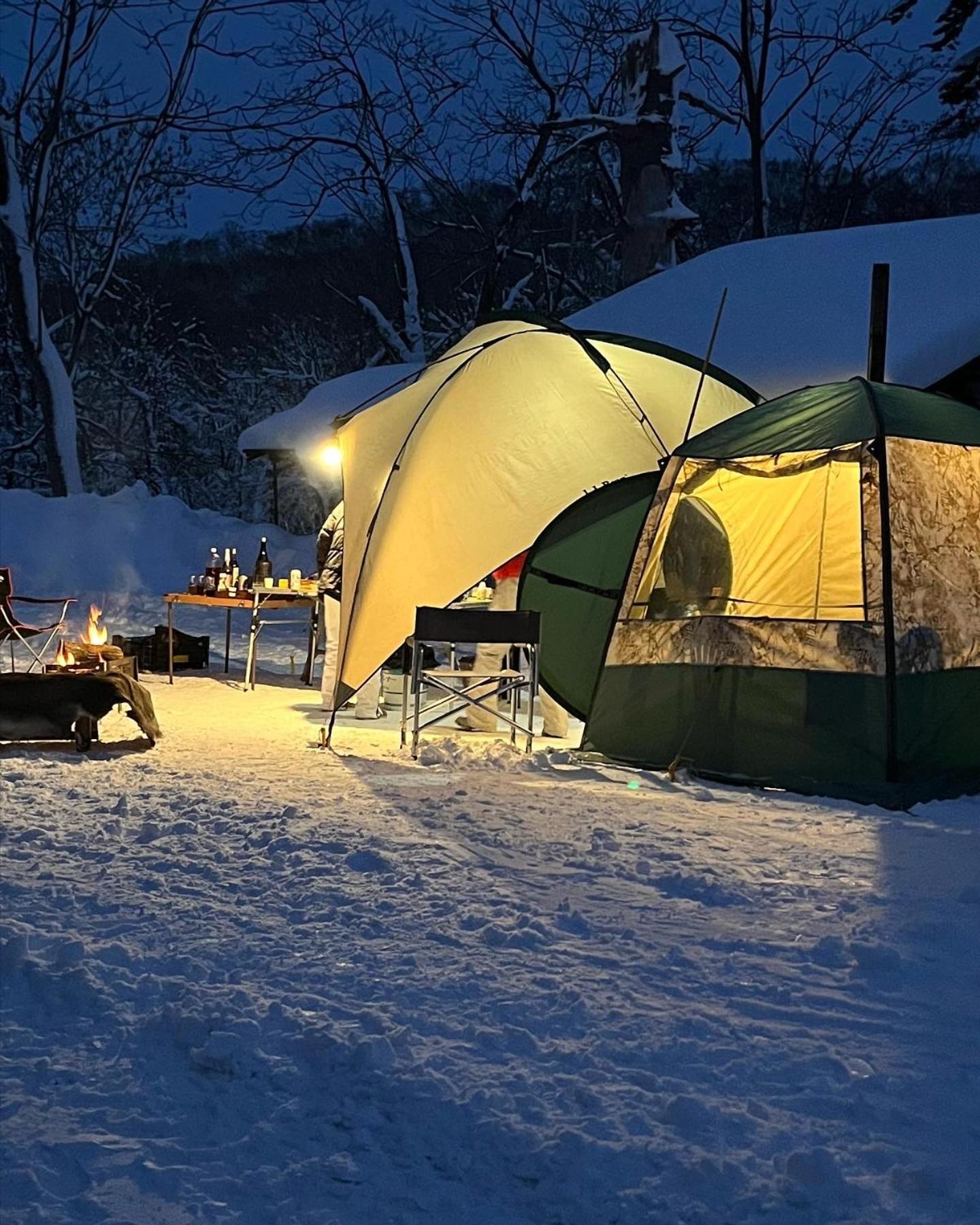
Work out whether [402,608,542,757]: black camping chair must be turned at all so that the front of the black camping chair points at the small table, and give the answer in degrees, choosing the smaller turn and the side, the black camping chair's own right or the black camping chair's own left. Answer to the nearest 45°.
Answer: approximately 45° to the black camping chair's own left

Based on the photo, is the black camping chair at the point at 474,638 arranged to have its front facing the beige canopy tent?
yes

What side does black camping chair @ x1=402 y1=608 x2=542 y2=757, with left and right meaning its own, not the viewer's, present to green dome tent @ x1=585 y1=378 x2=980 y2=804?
right

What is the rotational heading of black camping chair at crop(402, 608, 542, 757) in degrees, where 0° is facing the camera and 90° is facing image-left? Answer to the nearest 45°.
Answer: approximately 180°

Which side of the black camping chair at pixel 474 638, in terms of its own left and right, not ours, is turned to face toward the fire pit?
left

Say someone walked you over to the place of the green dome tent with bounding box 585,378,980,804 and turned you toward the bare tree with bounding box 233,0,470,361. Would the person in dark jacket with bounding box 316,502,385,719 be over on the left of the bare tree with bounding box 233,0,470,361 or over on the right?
left

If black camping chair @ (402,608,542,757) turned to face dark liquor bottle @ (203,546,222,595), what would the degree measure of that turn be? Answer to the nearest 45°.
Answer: approximately 45° to its left

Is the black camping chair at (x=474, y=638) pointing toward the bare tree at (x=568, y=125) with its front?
yes

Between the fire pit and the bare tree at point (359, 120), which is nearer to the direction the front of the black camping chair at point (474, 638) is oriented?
the bare tree

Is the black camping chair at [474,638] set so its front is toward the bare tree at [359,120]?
yes
